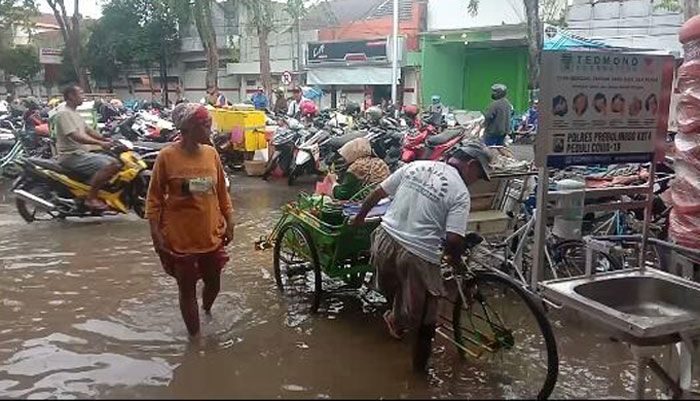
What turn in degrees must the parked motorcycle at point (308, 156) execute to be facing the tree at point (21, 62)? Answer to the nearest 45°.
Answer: approximately 90° to its right

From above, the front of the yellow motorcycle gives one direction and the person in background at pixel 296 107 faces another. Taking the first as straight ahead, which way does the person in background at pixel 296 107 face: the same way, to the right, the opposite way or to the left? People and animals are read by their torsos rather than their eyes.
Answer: to the right

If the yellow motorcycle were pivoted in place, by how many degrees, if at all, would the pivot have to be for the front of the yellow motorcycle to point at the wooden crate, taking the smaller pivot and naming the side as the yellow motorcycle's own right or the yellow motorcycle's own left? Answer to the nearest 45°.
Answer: approximately 45° to the yellow motorcycle's own right

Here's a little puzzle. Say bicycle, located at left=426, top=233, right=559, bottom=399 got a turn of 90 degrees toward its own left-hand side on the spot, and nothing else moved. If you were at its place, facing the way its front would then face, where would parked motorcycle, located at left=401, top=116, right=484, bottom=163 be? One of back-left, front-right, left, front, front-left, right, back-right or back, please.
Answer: back-right

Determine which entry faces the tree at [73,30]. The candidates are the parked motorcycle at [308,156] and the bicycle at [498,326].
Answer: the bicycle

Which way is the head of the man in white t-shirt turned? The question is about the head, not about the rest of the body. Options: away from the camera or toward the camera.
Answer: away from the camera

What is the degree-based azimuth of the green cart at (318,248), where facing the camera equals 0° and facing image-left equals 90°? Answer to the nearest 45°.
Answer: approximately 135°

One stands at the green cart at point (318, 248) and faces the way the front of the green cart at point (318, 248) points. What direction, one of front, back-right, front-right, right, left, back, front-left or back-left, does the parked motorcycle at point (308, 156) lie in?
front-right

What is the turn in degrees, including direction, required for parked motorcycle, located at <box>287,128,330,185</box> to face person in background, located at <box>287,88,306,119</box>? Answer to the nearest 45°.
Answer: approximately 135° to its right
